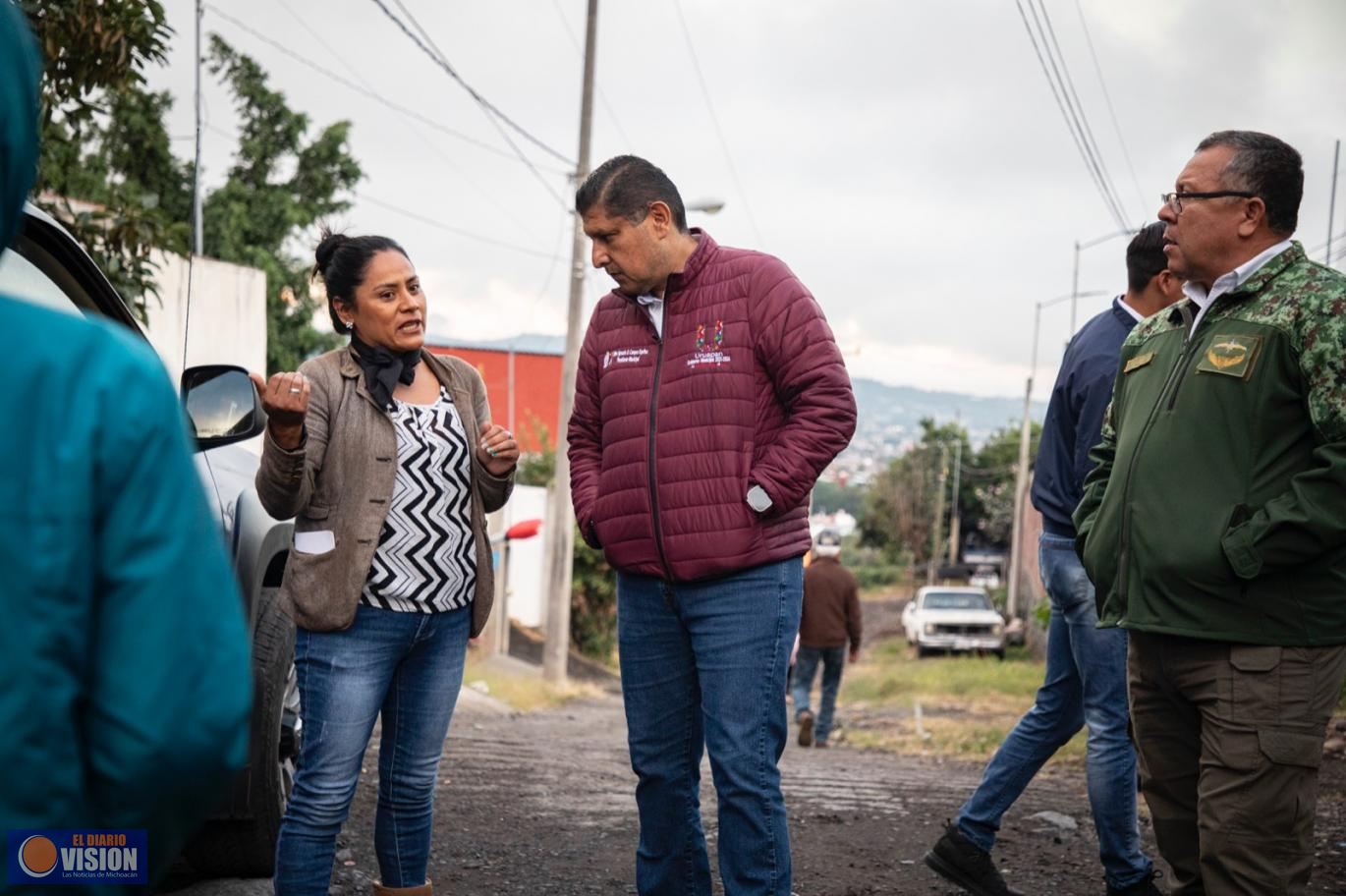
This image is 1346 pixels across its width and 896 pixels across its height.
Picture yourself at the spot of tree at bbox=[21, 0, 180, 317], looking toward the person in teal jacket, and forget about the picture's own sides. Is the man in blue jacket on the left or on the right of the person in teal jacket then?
left

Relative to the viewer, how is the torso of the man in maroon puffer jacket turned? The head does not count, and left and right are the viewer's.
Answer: facing the viewer and to the left of the viewer

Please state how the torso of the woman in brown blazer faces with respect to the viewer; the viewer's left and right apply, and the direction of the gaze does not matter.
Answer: facing the viewer and to the right of the viewer

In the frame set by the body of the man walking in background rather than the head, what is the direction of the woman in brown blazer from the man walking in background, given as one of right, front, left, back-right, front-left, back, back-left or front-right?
back

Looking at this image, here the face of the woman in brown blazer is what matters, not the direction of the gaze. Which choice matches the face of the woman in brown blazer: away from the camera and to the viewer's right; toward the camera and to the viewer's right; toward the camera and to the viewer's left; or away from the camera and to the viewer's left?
toward the camera and to the viewer's right

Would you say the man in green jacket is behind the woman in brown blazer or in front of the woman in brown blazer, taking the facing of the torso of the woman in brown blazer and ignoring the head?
in front

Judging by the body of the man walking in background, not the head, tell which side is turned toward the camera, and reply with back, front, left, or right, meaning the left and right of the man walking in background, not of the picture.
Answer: back

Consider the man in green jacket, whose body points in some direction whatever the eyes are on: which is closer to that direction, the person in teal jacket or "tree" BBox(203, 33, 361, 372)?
the person in teal jacket

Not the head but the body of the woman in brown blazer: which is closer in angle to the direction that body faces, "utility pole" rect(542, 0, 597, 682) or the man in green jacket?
the man in green jacket

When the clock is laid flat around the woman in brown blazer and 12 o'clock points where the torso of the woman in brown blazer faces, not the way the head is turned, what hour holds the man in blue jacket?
The man in blue jacket is roughly at 10 o'clock from the woman in brown blazer.

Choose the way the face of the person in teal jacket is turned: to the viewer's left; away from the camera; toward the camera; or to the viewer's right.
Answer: away from the camera

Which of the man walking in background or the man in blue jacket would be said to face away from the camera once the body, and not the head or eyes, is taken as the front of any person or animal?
the man walking in background
